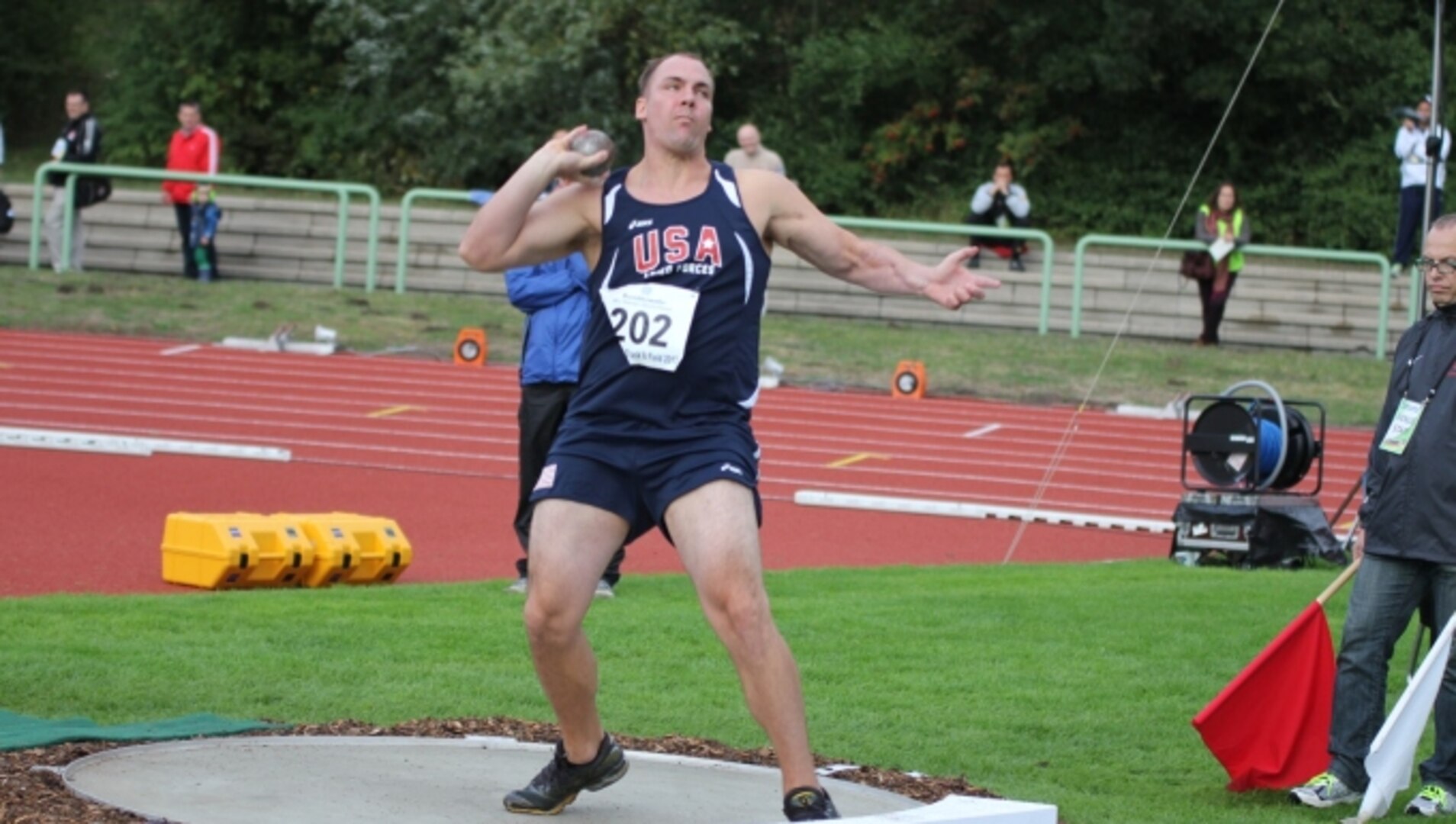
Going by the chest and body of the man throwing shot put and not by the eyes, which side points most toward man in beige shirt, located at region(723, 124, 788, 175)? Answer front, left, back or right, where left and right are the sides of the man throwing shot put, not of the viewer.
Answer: back

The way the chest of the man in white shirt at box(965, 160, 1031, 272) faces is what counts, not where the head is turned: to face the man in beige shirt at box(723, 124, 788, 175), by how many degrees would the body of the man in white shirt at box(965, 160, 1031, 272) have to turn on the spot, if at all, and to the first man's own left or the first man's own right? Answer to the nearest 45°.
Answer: approximately 45° to the first man's own right

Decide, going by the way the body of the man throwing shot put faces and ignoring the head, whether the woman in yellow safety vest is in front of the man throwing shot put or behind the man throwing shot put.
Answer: behind

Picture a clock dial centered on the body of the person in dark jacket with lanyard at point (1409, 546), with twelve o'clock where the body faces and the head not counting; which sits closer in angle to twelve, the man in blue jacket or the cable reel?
the man in blue jacket

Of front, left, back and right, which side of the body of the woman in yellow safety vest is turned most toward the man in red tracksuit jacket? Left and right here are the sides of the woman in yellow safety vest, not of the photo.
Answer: right

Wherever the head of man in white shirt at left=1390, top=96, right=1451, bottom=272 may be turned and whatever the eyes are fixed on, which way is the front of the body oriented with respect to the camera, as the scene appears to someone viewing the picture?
toward the camera

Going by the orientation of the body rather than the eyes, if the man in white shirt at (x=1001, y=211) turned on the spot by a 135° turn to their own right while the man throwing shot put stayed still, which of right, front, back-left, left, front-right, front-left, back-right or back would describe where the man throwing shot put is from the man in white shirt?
back-left

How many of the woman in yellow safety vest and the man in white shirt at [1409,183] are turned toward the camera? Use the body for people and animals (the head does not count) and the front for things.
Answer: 2

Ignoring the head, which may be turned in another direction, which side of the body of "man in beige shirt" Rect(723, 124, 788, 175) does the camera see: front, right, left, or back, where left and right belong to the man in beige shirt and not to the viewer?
front
